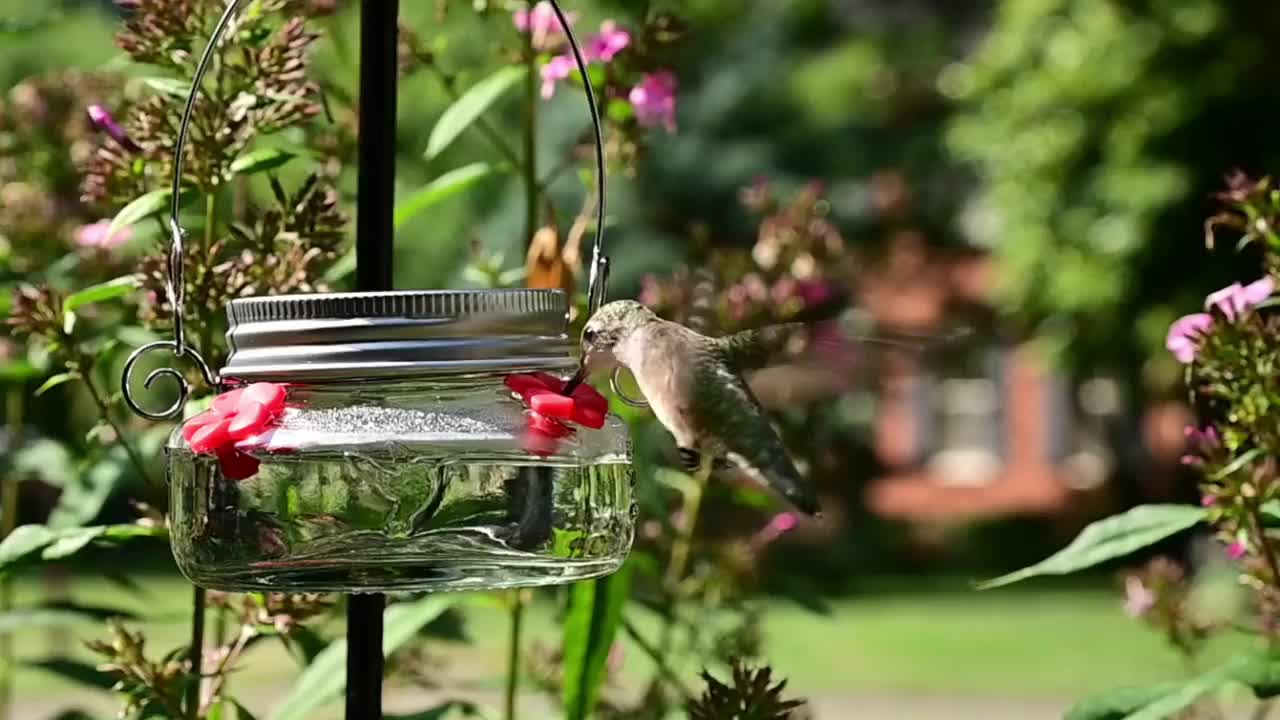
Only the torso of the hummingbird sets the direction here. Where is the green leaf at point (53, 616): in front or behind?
in front

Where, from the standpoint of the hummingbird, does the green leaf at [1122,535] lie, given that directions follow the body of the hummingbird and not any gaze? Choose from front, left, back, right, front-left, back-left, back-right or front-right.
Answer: back

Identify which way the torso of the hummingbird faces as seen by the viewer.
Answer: to the viewer's left

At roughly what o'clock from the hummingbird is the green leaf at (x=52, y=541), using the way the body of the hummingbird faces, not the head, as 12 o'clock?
The green leaf is roughly at 12 o'clock from the hummingbird.

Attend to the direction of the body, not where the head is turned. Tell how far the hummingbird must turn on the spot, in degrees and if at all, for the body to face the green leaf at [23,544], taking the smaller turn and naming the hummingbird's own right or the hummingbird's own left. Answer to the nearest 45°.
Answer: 0° — it already faces it

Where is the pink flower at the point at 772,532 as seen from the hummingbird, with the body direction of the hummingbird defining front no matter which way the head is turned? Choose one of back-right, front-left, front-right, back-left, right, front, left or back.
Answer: right
